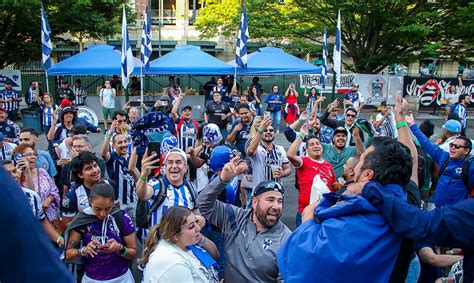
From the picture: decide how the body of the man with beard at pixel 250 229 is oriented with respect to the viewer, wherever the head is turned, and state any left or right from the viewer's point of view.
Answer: facing the viewer and to the right of the viewer

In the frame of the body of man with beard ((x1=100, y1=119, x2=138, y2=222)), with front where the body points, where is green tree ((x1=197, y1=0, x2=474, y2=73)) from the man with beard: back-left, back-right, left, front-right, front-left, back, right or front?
left

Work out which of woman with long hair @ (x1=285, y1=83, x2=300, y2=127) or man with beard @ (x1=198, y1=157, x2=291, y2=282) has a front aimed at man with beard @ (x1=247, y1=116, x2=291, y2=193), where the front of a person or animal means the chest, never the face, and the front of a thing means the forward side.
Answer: the woman with long hair

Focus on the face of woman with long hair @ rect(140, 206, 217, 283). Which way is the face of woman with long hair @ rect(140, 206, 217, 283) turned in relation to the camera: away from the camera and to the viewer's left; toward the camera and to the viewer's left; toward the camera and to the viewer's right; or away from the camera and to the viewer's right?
toward the camera and to the viewer's right

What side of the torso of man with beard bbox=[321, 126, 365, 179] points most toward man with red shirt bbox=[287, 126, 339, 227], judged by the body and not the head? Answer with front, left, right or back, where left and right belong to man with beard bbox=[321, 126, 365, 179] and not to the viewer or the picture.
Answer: front

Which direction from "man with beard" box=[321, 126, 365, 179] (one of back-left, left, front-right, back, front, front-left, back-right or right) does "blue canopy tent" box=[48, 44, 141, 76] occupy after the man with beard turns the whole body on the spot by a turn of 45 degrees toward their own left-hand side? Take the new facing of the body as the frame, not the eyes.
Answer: back

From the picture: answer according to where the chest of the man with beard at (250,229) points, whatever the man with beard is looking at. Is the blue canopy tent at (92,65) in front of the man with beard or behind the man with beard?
behind

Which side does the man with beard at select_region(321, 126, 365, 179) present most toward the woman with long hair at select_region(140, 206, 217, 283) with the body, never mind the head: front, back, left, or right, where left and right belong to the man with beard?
front
